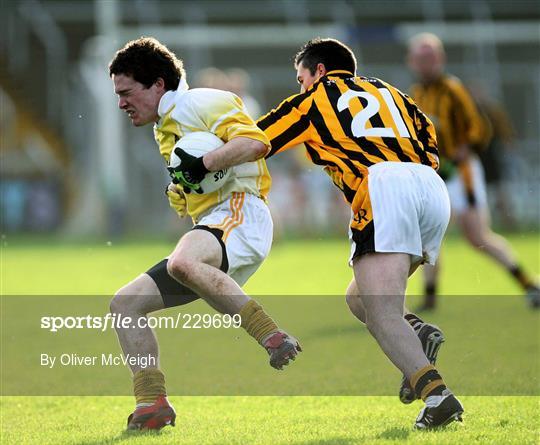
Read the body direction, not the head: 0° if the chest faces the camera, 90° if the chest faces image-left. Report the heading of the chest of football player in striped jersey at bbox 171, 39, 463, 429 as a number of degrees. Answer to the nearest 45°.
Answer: approximately 135°

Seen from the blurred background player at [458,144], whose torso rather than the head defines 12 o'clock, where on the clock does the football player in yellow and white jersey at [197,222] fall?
The football player in yellow and white jersey is roughly at 11 o'clock from the blurred background player.

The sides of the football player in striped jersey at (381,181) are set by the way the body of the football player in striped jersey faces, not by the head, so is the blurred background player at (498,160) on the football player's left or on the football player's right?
on the football player's right

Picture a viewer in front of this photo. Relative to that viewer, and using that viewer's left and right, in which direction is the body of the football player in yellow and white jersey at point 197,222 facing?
facing to the left of the viewer

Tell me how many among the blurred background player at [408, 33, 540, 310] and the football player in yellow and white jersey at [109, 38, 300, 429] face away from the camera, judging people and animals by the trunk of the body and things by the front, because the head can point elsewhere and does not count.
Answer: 0

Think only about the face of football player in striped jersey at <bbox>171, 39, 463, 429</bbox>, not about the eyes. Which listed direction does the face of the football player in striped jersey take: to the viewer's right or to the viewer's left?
to the viewer's left

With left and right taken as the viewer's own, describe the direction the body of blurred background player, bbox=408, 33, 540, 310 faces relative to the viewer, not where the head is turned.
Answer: facing the viewer and to the left of the viewer

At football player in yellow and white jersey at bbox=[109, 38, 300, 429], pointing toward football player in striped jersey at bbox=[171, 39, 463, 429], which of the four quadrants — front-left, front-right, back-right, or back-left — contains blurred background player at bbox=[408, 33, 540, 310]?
front-left

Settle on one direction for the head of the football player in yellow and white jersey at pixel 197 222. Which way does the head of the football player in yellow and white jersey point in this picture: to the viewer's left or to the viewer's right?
to the viewer's left
